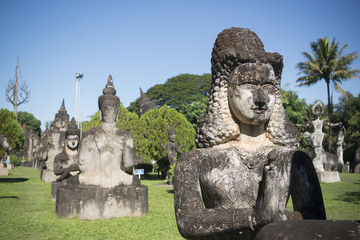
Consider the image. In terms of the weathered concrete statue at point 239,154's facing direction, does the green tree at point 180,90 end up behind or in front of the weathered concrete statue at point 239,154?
behind

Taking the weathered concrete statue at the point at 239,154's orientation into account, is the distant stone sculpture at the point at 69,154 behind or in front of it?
behind

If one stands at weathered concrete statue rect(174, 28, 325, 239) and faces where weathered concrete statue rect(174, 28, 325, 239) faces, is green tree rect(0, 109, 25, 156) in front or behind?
behind

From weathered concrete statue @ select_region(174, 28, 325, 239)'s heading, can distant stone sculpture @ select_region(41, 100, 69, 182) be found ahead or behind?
behind
